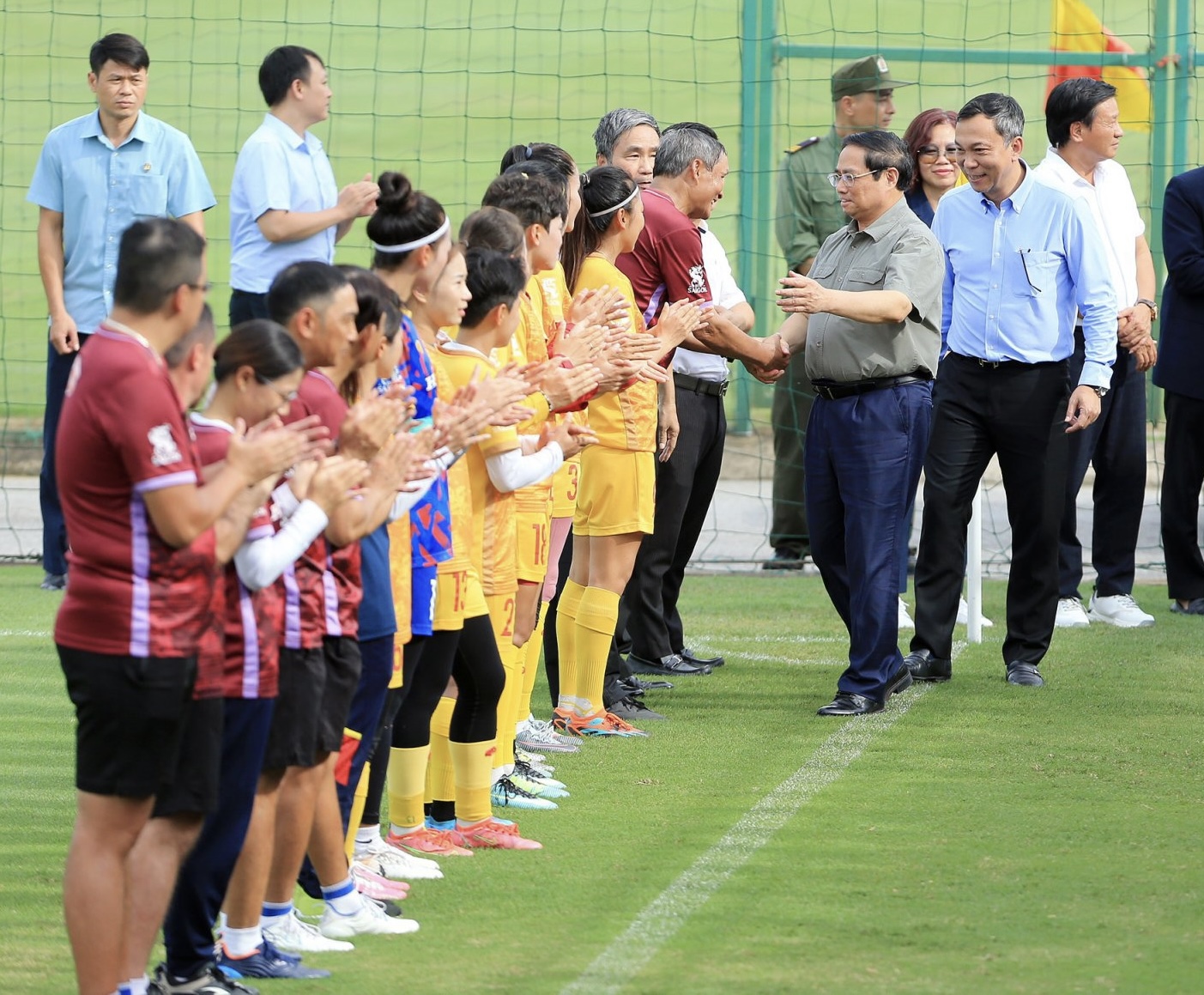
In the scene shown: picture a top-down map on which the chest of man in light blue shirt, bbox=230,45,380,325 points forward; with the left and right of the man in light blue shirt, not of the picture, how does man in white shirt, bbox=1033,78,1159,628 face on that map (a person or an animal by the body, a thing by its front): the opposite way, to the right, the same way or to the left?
to the right

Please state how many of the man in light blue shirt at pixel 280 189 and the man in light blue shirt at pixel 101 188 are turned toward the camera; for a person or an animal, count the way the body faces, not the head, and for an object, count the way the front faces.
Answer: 1

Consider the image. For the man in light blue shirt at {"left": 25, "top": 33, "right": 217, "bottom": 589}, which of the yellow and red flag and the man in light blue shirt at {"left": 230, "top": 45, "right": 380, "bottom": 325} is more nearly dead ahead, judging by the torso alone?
the man in light blue shirt

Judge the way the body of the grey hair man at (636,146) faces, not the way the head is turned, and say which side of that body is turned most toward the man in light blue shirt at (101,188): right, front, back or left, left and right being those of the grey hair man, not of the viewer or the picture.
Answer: back

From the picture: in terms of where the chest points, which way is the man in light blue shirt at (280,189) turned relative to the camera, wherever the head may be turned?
to the viewer's right

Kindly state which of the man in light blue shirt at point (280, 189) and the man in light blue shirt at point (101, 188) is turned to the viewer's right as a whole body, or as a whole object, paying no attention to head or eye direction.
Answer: the man in light blue shirt at point (280, 189)

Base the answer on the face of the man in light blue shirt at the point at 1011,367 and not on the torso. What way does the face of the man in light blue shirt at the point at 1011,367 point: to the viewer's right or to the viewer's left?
to the viewer's left

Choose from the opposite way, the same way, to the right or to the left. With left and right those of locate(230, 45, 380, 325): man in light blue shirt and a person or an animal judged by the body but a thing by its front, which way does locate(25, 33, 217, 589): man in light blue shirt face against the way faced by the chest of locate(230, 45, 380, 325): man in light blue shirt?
to the right

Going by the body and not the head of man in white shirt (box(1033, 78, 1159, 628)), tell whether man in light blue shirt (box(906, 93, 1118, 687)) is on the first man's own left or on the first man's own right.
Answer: on the first man's own right

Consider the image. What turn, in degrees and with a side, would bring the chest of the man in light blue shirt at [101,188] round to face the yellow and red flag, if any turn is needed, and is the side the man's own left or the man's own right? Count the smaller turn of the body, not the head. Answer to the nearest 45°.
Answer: approximately 135° to the man's own left
